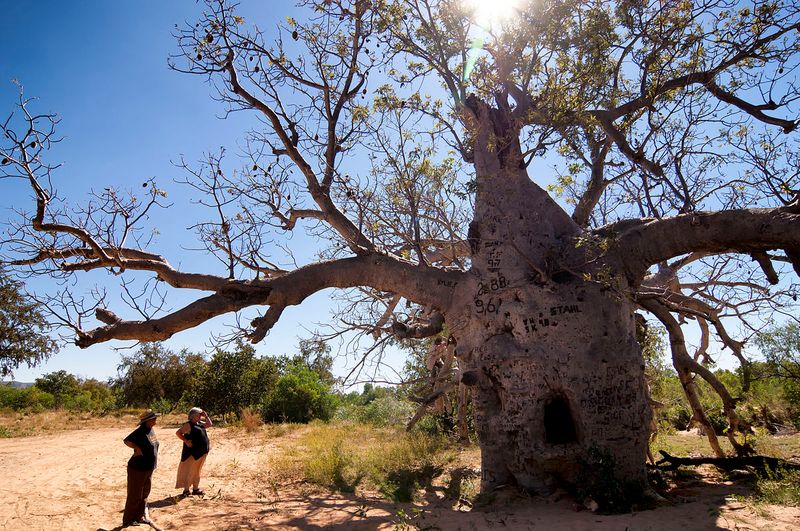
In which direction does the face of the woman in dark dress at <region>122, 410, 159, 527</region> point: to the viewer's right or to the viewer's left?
to the viewer's right

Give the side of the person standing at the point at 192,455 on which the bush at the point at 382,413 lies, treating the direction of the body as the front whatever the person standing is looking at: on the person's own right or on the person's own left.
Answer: on the person's own left

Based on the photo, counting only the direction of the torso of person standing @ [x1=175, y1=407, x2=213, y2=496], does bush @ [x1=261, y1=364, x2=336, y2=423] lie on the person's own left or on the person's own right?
on the person's own left

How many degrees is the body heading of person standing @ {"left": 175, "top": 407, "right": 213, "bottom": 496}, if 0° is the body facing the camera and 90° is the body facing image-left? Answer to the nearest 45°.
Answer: approximately 315°
